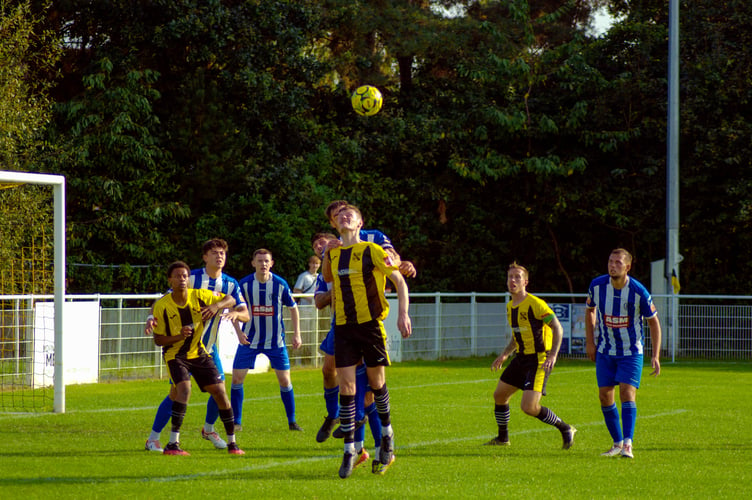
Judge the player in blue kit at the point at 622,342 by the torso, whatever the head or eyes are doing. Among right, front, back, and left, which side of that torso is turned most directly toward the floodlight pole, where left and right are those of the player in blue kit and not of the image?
back

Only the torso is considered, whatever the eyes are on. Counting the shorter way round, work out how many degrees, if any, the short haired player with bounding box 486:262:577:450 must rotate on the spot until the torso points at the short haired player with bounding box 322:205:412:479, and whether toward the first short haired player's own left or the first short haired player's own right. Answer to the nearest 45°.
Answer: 0° — they already face them

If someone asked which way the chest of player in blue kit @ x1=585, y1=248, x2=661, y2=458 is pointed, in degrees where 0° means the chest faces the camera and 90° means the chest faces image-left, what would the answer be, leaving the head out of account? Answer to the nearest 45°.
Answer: approximately 0°

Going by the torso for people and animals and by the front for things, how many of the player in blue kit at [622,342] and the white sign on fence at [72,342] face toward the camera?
2

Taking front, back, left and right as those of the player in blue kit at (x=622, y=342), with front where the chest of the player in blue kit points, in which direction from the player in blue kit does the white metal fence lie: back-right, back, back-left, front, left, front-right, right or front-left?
back

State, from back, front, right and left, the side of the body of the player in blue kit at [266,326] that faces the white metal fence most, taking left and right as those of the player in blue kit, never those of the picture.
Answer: back

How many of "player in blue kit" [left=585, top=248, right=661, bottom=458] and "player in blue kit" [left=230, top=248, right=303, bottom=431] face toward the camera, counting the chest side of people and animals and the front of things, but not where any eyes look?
2

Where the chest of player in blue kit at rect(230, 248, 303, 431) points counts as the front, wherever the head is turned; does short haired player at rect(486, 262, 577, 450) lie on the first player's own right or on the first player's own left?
on the first player's own left

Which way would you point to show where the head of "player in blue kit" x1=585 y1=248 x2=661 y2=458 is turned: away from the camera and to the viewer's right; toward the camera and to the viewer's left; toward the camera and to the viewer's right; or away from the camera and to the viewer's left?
toward the camera and to the viewer's left

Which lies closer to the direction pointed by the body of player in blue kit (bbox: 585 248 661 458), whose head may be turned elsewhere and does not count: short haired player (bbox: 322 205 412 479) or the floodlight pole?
the short haired player

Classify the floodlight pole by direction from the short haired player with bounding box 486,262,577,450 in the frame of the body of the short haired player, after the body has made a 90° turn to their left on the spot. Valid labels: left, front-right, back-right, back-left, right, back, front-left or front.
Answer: back-left

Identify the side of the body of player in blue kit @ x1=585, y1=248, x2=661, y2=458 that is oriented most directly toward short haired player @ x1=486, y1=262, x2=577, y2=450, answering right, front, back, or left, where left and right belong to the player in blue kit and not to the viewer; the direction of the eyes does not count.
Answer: right

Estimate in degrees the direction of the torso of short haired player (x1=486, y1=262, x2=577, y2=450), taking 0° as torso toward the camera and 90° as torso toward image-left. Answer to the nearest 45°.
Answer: approximately 45°

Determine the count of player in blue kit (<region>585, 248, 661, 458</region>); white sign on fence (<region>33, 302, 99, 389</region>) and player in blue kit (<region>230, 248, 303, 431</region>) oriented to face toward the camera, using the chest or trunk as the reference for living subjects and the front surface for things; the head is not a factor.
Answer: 3
